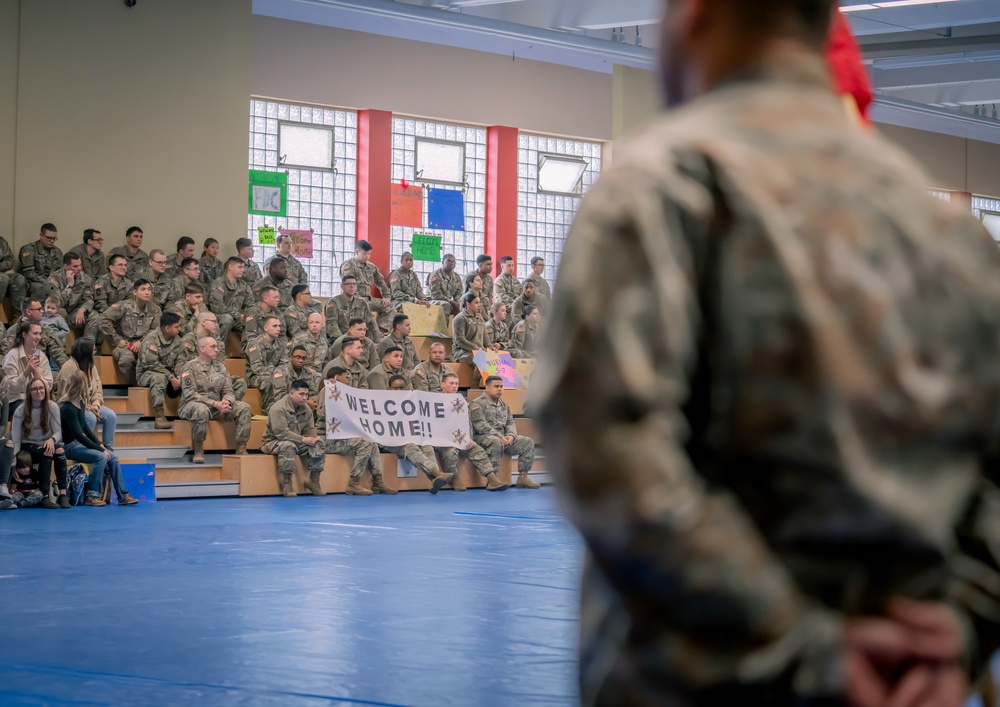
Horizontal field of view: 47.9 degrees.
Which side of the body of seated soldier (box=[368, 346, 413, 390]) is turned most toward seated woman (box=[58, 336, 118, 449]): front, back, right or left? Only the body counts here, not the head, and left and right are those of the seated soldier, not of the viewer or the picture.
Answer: right

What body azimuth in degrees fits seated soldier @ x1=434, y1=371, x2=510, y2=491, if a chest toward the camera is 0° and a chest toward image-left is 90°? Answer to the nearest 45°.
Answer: approximately 315°

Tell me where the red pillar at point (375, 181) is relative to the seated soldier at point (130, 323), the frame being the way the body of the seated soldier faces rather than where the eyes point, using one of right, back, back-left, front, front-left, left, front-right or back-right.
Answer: left

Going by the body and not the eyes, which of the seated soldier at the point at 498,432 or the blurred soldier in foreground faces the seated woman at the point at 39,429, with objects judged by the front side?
the blurred soldier in foreground

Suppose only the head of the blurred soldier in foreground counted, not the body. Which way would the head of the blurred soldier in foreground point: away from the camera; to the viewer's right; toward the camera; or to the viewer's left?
away from the camera

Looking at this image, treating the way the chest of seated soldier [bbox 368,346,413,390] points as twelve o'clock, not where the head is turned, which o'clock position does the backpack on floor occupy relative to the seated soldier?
The backpack on floor is roughly at 3 o'clock from the seated soldier.

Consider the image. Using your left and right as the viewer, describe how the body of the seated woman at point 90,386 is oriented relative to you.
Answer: facing the viewer and to the right of the viewer

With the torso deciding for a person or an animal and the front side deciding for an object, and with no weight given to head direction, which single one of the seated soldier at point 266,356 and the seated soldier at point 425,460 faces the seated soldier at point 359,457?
the seated soldier at point 266,356

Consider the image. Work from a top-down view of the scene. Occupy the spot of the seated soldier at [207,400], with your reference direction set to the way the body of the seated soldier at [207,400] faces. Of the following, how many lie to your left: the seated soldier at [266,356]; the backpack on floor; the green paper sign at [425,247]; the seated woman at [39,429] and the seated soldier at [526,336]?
3

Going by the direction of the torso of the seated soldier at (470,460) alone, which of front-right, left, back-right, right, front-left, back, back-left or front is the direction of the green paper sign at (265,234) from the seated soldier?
back

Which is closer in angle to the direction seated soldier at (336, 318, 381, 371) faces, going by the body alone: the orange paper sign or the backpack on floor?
the backpack on floor

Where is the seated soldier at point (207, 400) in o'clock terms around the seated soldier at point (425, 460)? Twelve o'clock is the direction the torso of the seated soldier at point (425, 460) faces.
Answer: the seated soldier at point (207, 400) is roughly at 4 o'clock from the seated soldier at point (425, 460).
